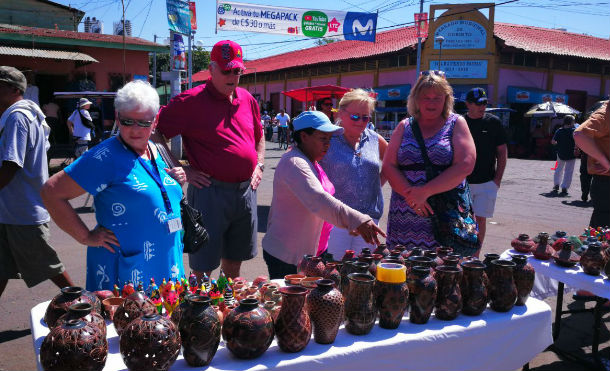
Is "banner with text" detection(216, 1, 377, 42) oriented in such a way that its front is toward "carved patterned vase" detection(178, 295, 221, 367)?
yes

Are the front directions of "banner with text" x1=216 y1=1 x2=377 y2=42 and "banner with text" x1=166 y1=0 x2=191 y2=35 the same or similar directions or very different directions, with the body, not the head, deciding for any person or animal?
same or similar directions

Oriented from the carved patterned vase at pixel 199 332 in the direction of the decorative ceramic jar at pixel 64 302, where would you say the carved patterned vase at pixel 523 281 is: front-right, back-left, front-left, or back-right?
back-right

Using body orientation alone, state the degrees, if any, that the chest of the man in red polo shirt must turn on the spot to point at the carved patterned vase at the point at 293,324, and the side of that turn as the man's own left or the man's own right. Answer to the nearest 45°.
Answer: approximately 45° to the man's own right

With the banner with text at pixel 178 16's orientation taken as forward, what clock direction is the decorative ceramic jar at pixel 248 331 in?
The decorative ceramic jar is roughly at 12 o'clock from the banner with text.

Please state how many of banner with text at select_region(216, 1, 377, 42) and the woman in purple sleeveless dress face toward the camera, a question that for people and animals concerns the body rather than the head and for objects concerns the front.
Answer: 2

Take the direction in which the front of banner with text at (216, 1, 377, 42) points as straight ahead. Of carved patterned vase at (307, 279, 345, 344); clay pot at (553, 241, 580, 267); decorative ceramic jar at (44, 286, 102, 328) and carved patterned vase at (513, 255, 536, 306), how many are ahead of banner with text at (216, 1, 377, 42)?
4

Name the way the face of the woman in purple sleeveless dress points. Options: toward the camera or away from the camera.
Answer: toward the camera

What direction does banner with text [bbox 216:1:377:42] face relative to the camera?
toward the camera

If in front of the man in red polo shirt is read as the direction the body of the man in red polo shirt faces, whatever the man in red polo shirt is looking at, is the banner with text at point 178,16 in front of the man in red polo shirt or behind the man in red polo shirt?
behind

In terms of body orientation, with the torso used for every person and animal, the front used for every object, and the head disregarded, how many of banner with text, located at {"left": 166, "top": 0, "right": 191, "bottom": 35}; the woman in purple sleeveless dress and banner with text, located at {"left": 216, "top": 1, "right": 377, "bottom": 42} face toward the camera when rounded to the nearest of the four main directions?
3

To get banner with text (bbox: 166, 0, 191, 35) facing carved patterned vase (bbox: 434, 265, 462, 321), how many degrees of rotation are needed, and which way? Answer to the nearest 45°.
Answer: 0° — it already faces it

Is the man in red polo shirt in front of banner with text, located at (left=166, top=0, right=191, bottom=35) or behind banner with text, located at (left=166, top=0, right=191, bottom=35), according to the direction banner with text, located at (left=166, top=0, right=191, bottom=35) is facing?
in front

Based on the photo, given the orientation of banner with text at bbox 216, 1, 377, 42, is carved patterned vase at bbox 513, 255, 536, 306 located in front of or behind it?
in front

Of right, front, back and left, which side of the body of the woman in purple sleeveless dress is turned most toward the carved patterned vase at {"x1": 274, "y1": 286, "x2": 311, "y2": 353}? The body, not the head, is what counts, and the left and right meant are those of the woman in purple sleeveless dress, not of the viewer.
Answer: front

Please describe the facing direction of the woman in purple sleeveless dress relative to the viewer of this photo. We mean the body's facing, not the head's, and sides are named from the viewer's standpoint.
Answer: facing the viewer

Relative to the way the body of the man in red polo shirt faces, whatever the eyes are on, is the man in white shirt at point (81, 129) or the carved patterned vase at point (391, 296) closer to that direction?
the carved patterned vase
